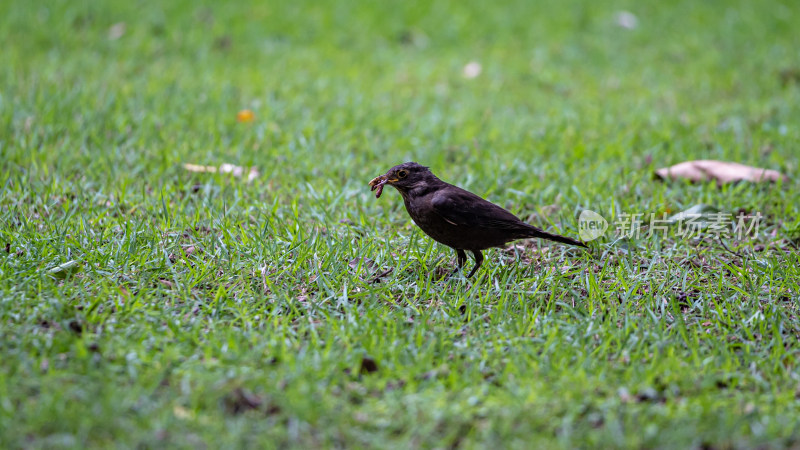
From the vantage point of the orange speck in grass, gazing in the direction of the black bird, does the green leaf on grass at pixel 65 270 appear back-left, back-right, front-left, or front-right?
front-right

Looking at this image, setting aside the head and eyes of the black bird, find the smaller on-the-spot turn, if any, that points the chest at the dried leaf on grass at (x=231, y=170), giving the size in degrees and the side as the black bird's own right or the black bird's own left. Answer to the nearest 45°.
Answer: approximately 45° to the black bird's own right

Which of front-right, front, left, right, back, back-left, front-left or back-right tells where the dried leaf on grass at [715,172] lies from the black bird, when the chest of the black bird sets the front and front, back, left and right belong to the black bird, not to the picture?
back-right

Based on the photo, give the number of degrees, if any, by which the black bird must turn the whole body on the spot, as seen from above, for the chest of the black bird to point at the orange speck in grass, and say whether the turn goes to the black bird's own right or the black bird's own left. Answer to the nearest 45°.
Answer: approximately 45° to the black bird's own right

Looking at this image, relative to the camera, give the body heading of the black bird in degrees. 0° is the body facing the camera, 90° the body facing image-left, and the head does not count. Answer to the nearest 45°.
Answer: approximately 90°

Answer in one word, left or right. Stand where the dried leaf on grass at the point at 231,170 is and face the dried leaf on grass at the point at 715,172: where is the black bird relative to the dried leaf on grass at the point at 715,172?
right

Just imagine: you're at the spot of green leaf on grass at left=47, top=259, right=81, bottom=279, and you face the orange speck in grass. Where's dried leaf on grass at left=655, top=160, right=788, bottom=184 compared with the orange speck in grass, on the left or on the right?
right

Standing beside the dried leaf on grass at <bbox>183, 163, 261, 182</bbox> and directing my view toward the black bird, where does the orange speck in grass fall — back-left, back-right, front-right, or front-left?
back-left

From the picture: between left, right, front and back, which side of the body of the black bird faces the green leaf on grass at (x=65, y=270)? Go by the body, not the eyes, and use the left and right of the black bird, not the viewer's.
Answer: front
